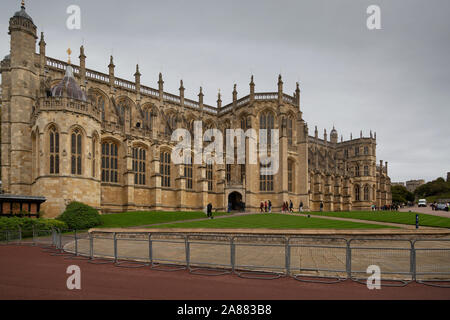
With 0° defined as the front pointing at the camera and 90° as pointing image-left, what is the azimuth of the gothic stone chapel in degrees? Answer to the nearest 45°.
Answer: approximately 315°

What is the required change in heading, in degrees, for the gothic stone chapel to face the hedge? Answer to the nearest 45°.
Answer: approximately 45° to its right

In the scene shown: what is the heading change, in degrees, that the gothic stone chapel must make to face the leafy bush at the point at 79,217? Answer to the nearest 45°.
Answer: approximately 45° to its right

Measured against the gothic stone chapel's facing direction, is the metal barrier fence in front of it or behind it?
in front
